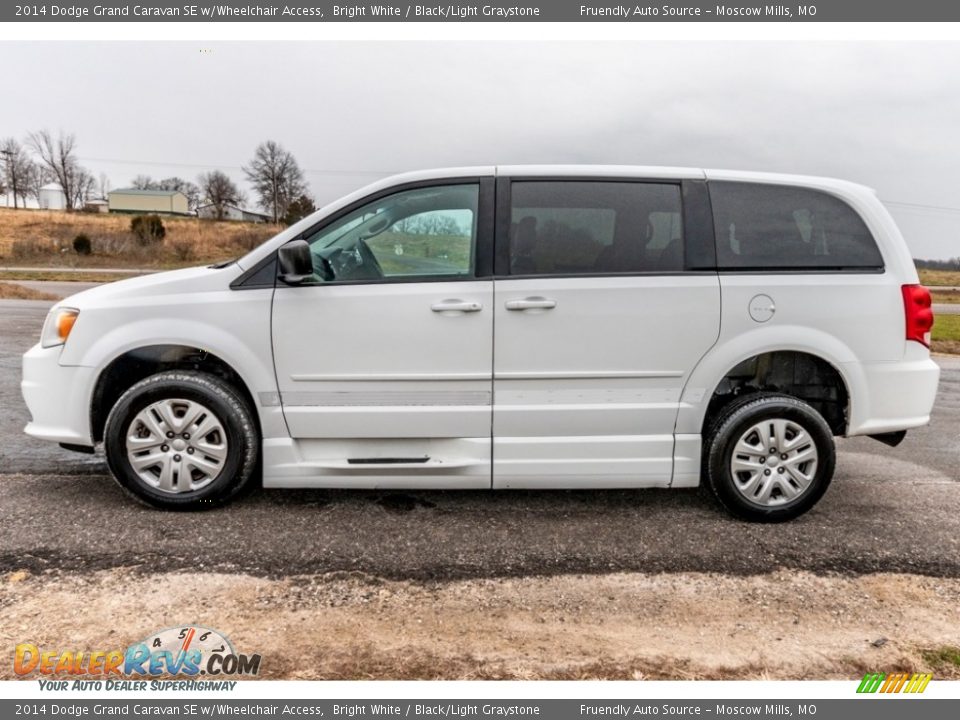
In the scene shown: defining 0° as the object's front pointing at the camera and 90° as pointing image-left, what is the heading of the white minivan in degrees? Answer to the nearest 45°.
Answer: approximately 90°

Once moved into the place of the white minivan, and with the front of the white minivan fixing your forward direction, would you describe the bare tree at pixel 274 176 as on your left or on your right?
on your right
